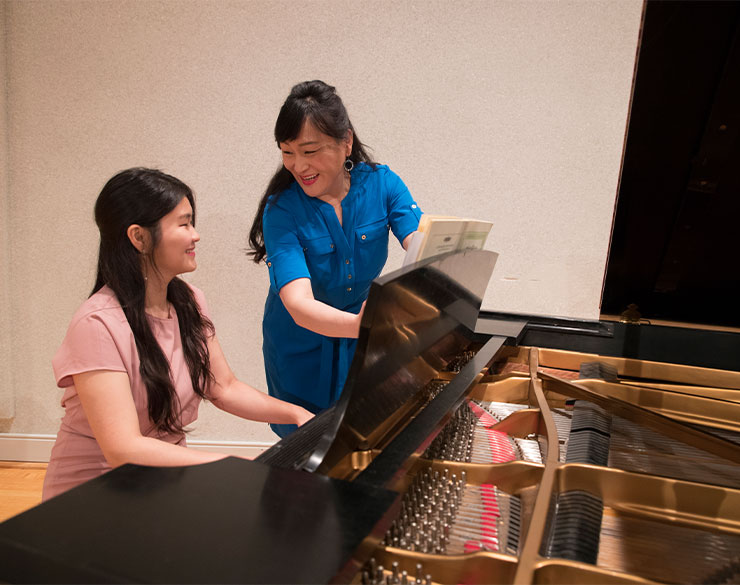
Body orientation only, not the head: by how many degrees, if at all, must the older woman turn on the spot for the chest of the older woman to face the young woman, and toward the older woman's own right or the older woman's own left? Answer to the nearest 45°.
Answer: approximately 45° to the older woman's own right

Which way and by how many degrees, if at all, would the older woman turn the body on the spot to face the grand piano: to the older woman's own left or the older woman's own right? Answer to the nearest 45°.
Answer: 0° — they already face it

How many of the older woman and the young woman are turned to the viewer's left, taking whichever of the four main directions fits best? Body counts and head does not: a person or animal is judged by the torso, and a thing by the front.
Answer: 0

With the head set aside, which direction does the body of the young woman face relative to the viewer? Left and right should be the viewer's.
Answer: facing the viewer and to the right of the viewer

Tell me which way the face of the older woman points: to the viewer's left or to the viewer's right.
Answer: to the viewer's left

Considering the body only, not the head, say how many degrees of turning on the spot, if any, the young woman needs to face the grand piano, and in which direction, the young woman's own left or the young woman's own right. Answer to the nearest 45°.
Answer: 0° — they already face it

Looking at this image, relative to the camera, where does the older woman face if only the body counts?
toward the camera

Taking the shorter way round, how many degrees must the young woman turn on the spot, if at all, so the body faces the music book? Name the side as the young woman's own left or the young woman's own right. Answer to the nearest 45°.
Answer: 0° — they already face it

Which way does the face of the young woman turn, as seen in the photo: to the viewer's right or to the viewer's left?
to the viewer's right
